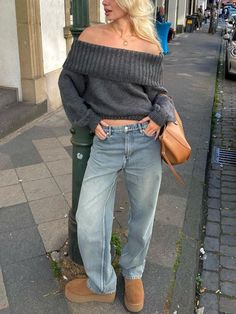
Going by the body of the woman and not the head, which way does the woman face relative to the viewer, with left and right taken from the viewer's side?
facing the viewer
